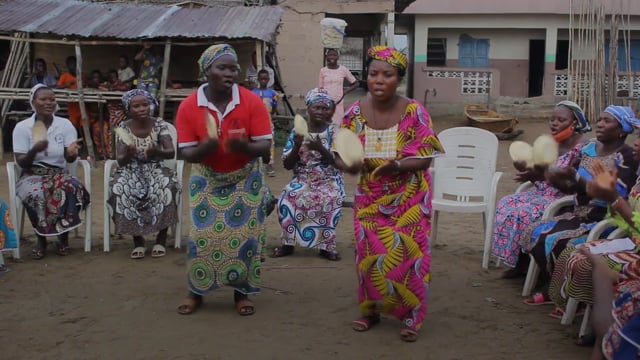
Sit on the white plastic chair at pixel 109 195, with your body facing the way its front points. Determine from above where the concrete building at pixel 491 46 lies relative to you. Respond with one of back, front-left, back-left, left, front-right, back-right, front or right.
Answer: back-left

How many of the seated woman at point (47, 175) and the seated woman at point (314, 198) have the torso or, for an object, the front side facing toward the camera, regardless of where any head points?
2

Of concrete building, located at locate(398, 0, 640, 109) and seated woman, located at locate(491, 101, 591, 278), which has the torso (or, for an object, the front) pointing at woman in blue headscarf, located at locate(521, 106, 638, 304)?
the concrete building

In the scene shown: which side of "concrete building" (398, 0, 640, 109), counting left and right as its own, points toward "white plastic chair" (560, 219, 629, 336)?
front

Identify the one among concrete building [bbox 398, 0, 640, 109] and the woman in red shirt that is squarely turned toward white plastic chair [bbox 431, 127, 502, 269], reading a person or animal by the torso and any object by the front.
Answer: the concrete building

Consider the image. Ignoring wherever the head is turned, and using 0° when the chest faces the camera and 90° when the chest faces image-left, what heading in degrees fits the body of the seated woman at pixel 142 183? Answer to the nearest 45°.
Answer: approximately 0°

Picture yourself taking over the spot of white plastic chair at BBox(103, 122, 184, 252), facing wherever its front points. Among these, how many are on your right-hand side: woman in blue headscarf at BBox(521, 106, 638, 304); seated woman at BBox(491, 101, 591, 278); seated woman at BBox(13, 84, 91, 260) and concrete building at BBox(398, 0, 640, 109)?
1

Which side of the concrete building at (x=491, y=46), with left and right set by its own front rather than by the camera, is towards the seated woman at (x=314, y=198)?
front

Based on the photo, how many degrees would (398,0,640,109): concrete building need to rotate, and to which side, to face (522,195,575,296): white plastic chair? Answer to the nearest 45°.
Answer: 0° — it already faces it
